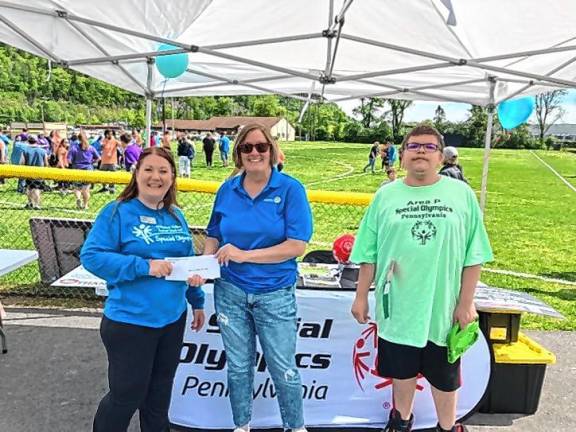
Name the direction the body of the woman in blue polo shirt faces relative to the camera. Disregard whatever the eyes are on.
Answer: toward the camera

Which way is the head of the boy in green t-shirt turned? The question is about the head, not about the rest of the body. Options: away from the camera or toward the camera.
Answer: toward the camera

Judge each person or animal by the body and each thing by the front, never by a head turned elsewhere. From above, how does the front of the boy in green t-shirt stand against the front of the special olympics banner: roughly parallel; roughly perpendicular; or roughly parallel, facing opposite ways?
roughly parallel

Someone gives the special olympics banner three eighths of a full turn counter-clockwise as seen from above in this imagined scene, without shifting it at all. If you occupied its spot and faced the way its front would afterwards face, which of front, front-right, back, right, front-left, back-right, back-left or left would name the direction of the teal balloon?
left

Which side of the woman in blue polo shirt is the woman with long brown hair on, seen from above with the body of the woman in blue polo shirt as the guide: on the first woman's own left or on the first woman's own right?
on the first woman's own right

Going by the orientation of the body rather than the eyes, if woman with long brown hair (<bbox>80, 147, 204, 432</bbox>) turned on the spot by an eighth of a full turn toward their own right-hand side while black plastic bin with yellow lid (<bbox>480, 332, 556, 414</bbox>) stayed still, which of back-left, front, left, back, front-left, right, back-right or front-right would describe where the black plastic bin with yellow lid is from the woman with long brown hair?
left

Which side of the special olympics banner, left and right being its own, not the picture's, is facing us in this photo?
front

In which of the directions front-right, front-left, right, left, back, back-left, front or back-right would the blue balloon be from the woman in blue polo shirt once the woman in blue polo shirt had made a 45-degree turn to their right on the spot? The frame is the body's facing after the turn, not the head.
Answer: back

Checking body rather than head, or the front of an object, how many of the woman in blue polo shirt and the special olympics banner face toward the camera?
2

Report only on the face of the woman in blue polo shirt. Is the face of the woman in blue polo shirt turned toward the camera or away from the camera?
toward the camera

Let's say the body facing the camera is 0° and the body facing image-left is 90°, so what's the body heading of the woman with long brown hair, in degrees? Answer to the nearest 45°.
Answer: approximately 315°

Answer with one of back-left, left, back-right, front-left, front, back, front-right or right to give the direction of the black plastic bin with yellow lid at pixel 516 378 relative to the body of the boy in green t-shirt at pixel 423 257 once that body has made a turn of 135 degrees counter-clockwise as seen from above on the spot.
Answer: front
